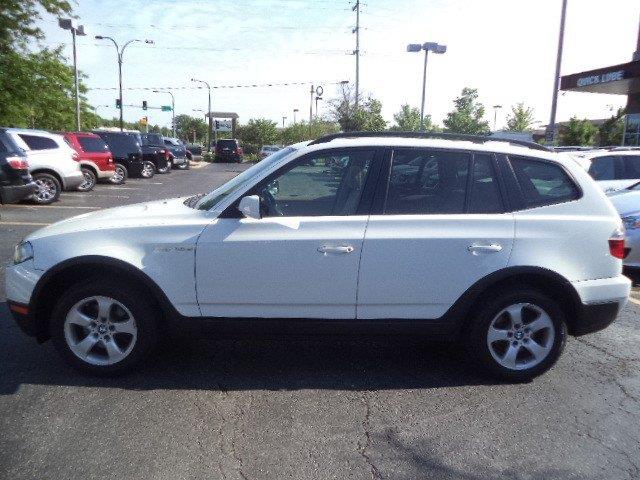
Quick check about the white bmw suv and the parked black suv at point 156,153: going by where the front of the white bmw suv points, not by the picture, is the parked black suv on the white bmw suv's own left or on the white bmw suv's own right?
on the white bmw suv's own right

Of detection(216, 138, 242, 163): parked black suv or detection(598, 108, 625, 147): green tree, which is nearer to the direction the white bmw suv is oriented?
the parked black suv

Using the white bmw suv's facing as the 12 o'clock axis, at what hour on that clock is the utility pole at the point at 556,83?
The utility pole is roughly at 4 o'clock from the white bmw suv.

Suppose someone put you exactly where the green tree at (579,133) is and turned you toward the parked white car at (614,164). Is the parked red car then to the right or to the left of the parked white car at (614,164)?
right

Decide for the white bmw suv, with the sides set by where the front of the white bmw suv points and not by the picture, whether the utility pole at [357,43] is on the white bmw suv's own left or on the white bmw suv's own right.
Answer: on the white bmw suv's own right

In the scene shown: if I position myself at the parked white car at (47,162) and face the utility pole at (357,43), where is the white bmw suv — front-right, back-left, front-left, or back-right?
back-right

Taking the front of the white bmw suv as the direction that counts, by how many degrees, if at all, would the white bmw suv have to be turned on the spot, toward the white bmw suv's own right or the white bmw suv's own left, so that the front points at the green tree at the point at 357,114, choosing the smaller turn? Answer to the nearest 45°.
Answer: approximately 90° to the white bmw suv's own right

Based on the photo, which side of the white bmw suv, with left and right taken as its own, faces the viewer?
left

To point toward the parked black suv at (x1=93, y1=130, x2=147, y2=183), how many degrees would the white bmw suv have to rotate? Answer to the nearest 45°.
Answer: approximately 45° to its right

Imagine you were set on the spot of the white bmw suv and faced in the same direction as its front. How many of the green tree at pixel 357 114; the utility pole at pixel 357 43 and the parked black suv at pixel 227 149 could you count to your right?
3
